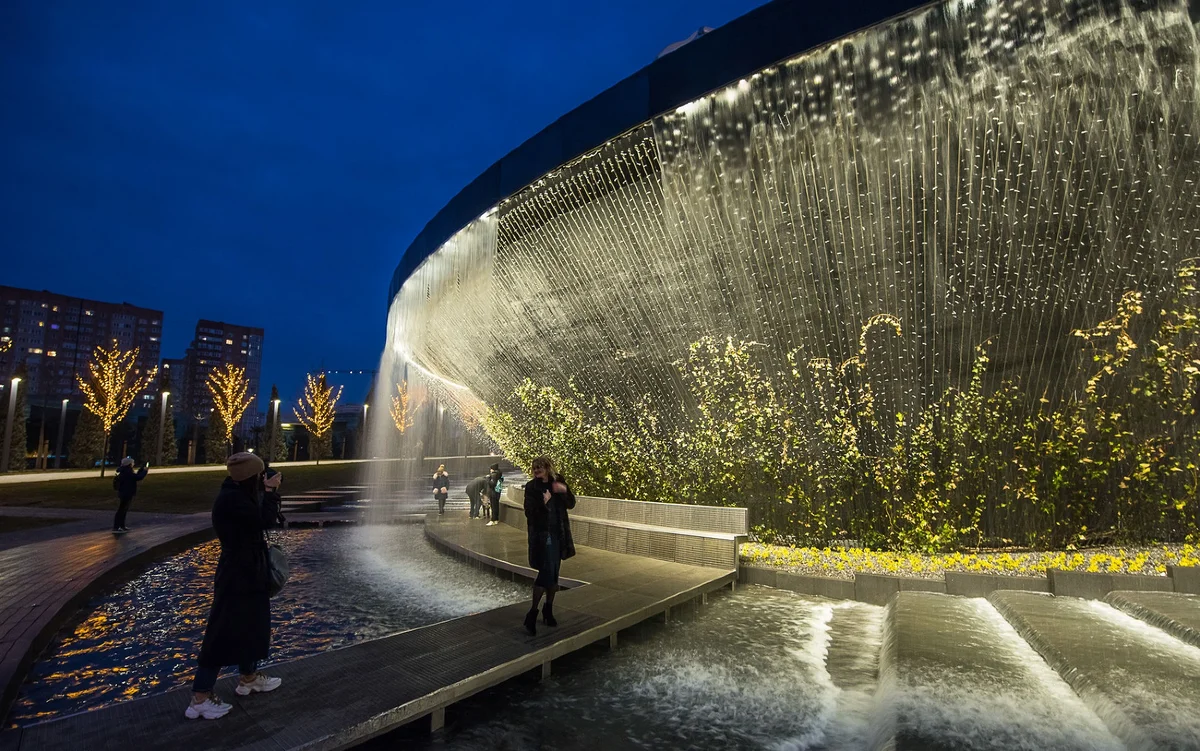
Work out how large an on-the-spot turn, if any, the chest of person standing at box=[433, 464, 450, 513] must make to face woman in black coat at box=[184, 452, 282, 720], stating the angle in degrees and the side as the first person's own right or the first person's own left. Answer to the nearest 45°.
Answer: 0° — they already face them

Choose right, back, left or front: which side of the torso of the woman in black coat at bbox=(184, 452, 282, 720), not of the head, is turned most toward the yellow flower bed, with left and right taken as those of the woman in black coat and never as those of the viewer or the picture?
front

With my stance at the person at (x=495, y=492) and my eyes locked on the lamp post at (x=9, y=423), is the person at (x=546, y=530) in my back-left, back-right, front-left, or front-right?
back-left

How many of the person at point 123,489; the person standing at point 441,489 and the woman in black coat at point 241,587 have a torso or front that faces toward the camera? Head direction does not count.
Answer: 1

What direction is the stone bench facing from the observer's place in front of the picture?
facing the viewer and to the left of the viewer

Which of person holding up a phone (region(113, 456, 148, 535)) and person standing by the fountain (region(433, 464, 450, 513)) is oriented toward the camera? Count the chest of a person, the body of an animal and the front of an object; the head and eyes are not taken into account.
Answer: person standing by the fountain (region(433, 464, 450, 513))

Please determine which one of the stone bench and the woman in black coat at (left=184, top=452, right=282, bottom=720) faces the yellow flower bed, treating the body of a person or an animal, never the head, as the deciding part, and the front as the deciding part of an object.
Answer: the woman in black coat

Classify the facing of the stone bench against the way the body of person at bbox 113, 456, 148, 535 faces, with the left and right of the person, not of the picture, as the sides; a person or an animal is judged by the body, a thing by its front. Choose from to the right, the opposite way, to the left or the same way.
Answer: the opposite way

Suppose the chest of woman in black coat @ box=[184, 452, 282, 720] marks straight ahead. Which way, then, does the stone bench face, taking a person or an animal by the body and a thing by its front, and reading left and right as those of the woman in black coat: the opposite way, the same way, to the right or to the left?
the opposite way

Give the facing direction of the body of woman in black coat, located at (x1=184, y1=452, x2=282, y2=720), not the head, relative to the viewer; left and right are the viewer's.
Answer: facing to the right of the viewer

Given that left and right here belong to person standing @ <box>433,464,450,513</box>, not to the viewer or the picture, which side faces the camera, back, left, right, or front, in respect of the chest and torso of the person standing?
front

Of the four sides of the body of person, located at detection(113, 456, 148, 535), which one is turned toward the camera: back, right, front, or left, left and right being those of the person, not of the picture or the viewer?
right

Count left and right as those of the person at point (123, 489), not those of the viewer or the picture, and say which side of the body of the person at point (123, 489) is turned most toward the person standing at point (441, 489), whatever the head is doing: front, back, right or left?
front
